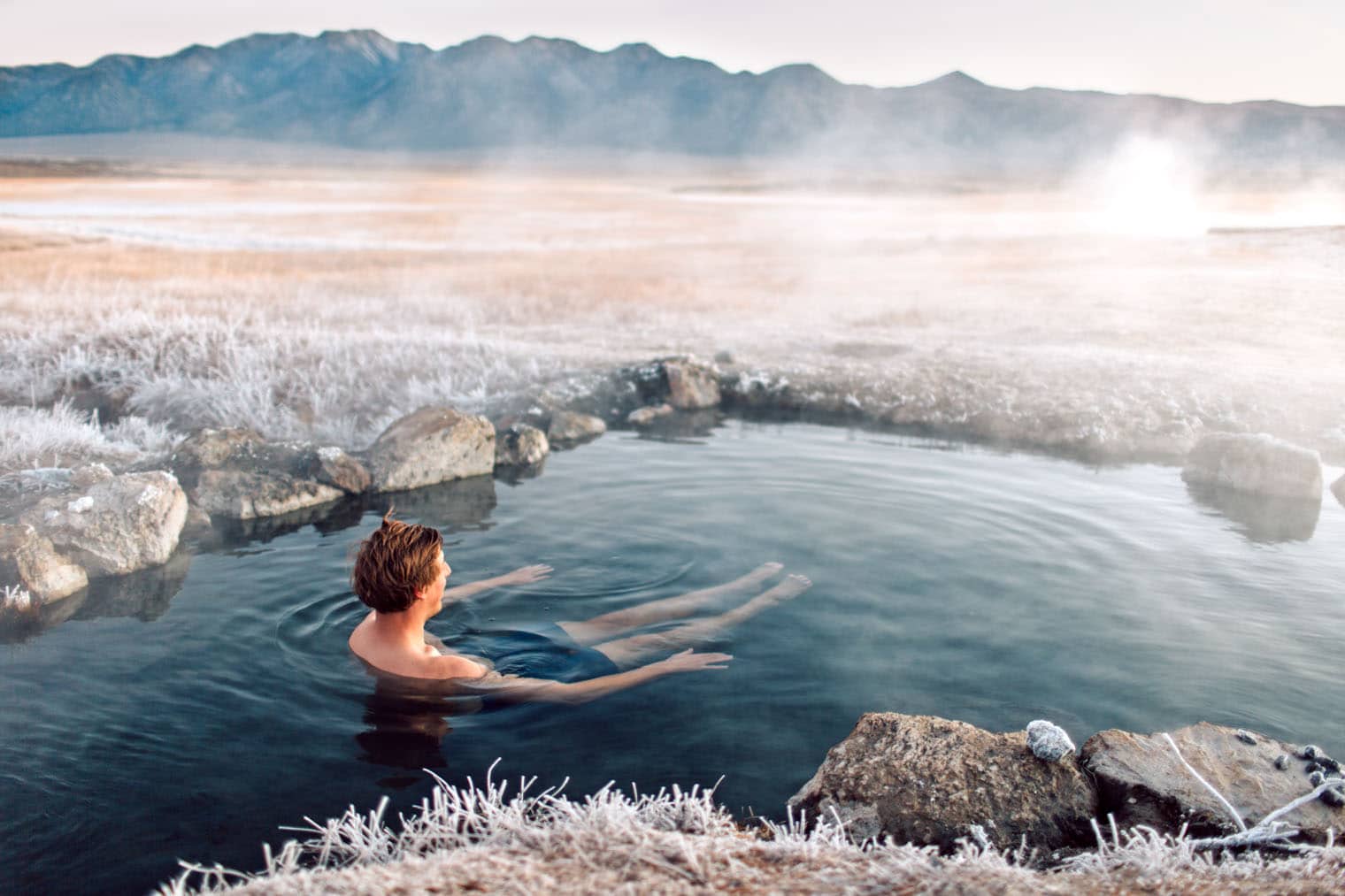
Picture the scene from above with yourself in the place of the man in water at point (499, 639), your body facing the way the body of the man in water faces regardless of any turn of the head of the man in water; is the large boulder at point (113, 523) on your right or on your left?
on your left

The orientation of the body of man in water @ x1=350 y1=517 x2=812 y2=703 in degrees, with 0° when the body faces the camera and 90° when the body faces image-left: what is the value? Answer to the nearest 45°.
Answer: approximately 225°

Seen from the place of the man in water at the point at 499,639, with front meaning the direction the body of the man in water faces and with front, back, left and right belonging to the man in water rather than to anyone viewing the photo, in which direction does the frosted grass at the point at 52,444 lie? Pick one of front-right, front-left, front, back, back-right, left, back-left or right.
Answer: left

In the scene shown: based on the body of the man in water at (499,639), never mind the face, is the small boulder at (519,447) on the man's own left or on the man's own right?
on the man's own left

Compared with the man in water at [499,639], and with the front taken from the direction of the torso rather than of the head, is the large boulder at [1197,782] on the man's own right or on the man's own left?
on the man's own right

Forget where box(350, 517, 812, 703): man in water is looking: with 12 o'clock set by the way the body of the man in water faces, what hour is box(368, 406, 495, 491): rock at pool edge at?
The rock at pool edge is roughly at 10 o'clock from the man in water.

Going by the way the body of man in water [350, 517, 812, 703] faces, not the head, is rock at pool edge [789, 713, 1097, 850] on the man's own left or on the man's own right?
on the man's own right

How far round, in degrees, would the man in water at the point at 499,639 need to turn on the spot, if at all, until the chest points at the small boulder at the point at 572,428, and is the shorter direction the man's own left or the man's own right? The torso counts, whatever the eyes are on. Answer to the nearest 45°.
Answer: approximately 45° to the man's own left

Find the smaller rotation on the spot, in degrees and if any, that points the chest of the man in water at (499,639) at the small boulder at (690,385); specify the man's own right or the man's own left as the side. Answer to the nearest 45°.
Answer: approximately 45° to the man's own left
